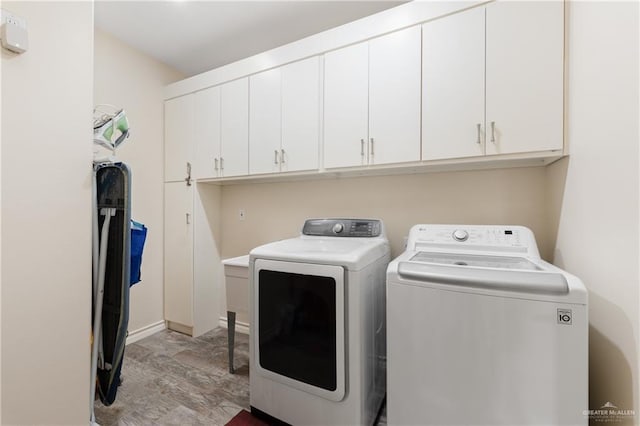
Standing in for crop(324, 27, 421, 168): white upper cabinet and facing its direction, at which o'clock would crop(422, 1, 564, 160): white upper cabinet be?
crop(422, 1, 564, 160): white upper cabinet is roughly at 8 o'clock from crop(324, 27, 421, 168): white upper cabinet.

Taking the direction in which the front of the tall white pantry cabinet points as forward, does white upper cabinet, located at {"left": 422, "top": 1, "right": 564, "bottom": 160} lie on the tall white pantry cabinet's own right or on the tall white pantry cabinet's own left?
on the tall white pantry cabinet's own left

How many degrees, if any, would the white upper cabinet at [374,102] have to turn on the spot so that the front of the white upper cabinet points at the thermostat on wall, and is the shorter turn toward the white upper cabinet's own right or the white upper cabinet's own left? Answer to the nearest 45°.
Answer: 0° — it already faces it

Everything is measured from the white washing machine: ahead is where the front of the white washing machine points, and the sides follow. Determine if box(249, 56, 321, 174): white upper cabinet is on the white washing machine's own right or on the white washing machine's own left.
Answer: on the white washing machine's own right

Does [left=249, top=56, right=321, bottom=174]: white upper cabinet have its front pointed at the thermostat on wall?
yes

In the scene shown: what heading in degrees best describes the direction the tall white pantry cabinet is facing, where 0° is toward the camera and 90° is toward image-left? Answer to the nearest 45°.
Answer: approximately 45°

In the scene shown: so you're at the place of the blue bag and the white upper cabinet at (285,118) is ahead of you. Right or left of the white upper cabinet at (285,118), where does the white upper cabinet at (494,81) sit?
right

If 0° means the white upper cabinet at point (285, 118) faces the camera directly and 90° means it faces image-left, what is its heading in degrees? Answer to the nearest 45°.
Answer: approximately 45°

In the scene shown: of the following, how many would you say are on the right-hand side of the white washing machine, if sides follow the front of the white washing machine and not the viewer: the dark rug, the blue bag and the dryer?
3

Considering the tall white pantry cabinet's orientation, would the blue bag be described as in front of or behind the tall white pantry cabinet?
in front
